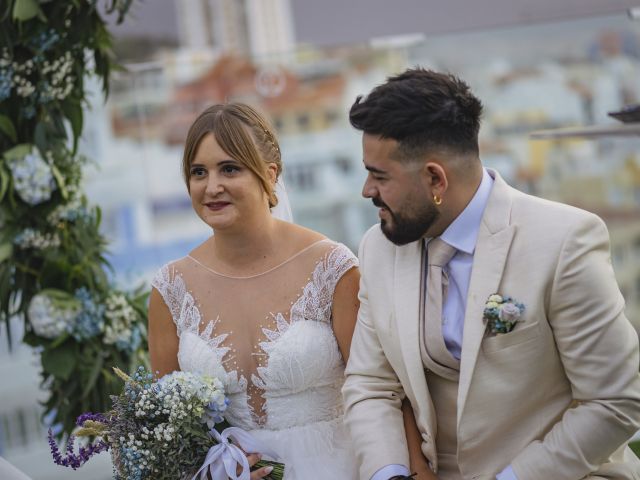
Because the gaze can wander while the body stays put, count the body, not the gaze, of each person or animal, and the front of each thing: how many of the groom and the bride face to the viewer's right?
0

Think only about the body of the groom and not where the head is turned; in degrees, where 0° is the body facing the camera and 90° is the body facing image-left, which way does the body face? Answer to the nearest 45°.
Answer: approximately 45°

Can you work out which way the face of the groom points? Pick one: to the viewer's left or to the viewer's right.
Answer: to the viewer's left

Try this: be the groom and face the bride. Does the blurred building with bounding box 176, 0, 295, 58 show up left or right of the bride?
right

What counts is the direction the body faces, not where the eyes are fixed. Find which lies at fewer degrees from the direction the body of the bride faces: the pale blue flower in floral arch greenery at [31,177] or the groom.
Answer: the groom

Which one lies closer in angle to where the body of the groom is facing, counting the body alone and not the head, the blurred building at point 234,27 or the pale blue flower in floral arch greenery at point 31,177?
the pale blue flower in floral arch greenery

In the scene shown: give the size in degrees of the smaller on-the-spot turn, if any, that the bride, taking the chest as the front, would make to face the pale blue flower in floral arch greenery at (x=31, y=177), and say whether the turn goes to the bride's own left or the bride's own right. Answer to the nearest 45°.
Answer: approximately 135° to the bride's own right

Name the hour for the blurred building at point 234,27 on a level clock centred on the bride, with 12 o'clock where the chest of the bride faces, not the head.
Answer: The blurred building is roughly at 6 o'clock from the bride.

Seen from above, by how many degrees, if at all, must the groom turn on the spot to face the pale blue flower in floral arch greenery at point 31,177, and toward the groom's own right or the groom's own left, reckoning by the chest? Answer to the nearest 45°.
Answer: approximately 90° to the groom's own right

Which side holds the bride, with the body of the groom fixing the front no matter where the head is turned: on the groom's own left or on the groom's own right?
on the groom's own right
